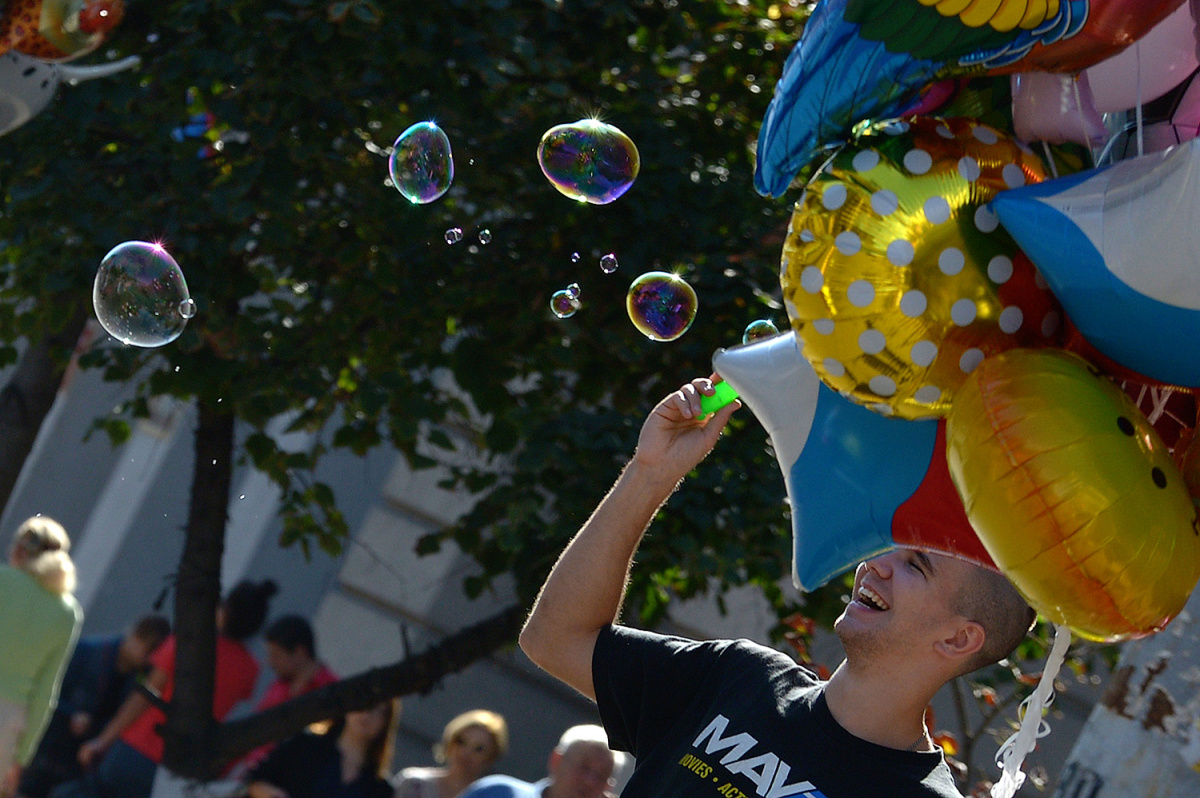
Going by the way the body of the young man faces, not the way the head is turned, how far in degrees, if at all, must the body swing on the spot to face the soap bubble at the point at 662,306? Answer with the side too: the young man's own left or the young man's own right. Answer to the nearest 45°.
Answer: approximately 45° to the young man's own right

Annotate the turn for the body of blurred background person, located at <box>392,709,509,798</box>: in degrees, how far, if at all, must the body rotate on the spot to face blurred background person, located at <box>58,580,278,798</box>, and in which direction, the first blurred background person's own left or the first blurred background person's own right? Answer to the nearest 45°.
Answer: approximately 135° to the first blurred background person's own right

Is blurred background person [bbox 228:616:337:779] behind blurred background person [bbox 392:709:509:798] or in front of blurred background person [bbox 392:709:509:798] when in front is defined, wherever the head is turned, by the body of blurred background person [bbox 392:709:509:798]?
behind

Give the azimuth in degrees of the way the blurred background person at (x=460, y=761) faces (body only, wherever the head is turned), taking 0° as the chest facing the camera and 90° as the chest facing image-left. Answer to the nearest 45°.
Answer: approximately 0°
